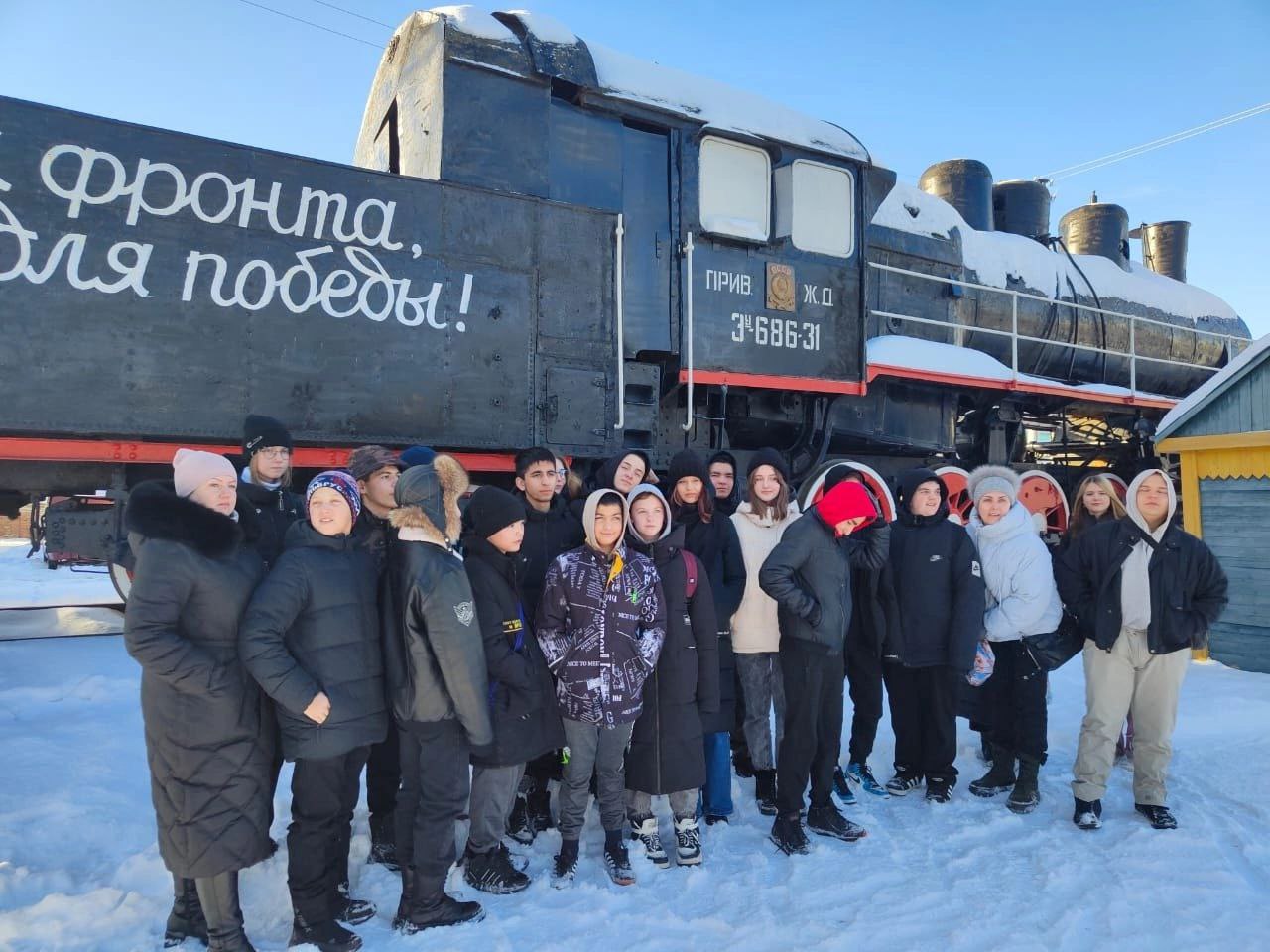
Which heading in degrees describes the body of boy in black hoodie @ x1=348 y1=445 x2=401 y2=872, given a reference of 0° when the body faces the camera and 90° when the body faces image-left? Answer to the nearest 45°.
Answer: approximately 315°

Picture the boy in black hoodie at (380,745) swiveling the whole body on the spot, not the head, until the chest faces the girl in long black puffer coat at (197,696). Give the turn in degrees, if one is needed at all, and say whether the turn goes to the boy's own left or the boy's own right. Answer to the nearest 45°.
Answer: approximately 90° to the boy's own right

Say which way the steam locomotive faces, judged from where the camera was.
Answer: facing away from the viewer and to the right of the viewer

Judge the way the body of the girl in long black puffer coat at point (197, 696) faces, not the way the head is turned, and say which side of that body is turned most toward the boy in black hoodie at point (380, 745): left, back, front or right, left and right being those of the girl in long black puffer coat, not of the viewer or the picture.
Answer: left

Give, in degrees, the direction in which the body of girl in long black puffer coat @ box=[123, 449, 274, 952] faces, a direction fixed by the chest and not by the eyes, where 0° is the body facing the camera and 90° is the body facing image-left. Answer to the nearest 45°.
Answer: approximately 315°

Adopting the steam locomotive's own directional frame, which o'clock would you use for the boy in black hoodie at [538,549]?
The boy in black hoodie is roughly at 4 o'clock from the steam locomotive.

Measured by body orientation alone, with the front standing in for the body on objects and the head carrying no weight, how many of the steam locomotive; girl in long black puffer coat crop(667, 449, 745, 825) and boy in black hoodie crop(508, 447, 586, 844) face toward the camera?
2

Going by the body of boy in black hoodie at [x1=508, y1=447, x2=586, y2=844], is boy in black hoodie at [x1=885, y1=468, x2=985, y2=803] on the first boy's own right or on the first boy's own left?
on the first boy's own left
